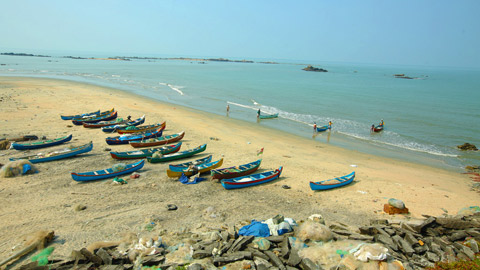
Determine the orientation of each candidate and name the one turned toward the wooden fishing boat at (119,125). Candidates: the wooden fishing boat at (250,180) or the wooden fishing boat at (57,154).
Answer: the wooden fishing boat at (57,154)

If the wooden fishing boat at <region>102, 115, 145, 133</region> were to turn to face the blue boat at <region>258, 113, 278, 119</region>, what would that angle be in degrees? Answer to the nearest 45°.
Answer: approximately 45° to its right

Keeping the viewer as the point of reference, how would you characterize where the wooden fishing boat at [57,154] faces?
facing away from the viewer and to the right of the viewer

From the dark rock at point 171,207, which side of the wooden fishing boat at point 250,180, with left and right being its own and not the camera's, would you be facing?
back

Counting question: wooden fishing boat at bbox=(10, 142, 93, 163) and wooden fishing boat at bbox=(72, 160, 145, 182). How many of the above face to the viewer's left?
0

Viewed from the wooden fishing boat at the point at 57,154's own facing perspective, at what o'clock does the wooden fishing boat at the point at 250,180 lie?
the wooden fishing boat at the point at 250,180 is roughly at 3 o'clock from the wooden fishing boat at the point at 57,154.

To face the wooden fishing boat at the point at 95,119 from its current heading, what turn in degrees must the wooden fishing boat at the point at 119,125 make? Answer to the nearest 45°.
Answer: approximately 90° to its left

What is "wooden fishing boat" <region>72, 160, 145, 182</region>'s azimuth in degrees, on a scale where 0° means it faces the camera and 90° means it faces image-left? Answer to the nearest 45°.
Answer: approximately 225°

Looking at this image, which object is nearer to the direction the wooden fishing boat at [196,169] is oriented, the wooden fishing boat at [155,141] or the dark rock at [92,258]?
the wooden fishing boat

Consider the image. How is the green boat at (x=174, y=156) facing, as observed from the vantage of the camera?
facing away from the viewer and to the right of the viewer

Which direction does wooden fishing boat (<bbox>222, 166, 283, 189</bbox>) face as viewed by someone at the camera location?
facing away from the viewer and to the right of the viewer

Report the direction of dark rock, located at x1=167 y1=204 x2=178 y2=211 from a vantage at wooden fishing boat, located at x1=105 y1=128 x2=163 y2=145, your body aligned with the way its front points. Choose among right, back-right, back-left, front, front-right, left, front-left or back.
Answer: back-right

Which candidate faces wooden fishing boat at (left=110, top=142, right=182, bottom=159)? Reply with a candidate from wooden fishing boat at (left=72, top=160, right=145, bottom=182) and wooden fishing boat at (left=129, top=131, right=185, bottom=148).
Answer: wooden fishing boat at (left=72, top=160, right=145, bottom=182)

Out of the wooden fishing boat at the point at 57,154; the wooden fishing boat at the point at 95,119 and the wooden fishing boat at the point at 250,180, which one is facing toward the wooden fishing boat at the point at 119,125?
the wooden fishing boat at the point at 57,154

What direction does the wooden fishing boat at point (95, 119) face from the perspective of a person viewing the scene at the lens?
facing away from the viewer and to the right of the viewer

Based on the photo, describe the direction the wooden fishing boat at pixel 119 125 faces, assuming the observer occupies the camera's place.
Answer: facing away from the viewer and to the right of the viewer

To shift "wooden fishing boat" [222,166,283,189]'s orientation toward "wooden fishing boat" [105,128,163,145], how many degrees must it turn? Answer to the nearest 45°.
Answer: approximately 90° to its left
